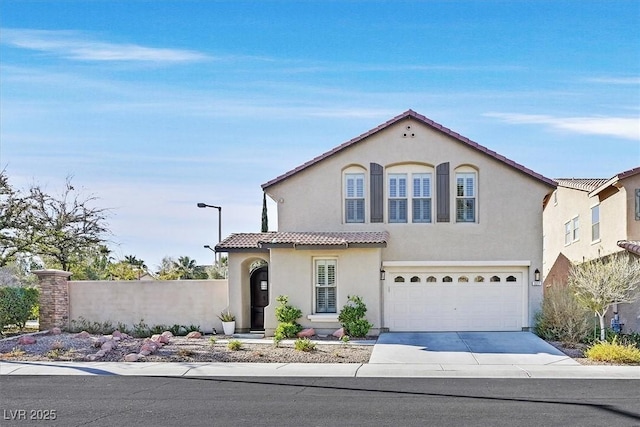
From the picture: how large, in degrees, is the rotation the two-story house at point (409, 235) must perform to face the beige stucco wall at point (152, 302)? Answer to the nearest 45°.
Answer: approximately 90° to its right

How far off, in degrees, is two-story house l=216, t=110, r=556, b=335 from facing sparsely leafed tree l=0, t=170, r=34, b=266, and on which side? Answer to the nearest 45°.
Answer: approximately 90° to its right

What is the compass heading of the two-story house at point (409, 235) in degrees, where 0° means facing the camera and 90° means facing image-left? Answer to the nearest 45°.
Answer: approximately 0°

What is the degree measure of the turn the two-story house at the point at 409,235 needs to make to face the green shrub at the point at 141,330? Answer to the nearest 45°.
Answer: approximately 90° to its right

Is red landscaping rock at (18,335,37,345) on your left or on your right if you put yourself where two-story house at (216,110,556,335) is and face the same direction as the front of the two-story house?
on your right

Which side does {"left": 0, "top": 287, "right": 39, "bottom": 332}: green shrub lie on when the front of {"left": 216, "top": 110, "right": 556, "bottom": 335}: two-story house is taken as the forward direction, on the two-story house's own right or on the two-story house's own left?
on the two-story house's own right
